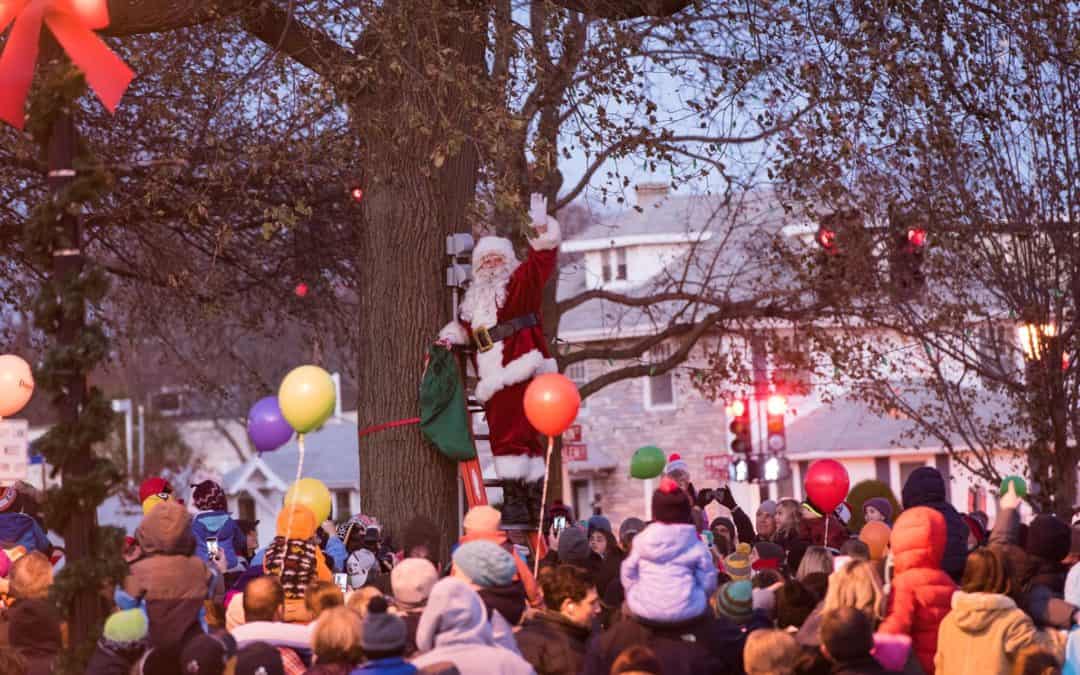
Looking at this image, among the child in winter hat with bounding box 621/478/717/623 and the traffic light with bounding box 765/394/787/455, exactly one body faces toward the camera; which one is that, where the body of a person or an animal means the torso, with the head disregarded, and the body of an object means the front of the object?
the traffic light

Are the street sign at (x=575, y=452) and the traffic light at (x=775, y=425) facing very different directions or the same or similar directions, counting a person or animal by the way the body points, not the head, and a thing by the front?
same or similar directions

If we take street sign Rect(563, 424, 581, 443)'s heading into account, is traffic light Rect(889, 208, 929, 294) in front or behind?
in front

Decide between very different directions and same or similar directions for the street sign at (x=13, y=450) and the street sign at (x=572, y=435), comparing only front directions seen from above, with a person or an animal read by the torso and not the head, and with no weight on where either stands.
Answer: same or similar directions

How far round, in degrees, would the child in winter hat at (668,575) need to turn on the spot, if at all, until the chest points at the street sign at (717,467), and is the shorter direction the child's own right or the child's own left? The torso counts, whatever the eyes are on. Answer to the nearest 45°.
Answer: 0° — they already face it

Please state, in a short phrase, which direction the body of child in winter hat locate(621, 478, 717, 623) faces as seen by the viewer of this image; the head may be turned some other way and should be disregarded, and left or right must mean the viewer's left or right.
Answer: facing away from the viewer

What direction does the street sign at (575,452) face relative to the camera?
toward the camera

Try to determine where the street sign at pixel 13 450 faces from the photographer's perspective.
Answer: facing the viewer

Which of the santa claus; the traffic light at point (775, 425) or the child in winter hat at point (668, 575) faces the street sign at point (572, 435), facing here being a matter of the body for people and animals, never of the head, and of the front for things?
the child in winter hat

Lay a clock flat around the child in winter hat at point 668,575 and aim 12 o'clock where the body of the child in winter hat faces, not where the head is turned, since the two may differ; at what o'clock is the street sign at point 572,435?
The street sign is roughly at 12 o'clock from the child in winter hat.

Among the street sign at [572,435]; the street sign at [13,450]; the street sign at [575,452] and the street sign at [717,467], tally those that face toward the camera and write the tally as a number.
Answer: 4

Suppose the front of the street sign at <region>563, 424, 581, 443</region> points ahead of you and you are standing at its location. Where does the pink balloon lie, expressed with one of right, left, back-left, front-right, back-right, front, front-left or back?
front

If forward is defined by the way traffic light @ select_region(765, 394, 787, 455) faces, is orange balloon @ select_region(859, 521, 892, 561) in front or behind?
in front
